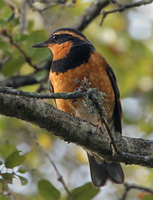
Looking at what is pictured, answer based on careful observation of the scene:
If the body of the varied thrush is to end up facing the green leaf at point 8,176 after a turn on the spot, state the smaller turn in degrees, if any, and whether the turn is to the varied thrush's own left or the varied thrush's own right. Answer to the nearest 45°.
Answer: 0° — it already faces it

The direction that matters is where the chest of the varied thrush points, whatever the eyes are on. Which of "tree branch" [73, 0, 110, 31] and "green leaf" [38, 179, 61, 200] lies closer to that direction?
the green leaf

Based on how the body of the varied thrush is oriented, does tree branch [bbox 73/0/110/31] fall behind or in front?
behind

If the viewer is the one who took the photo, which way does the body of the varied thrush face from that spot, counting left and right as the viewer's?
facing the viewer and to the left of the viewer
